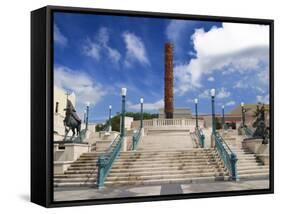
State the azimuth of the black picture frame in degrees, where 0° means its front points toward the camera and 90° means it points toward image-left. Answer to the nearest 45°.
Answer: approximately 315°
